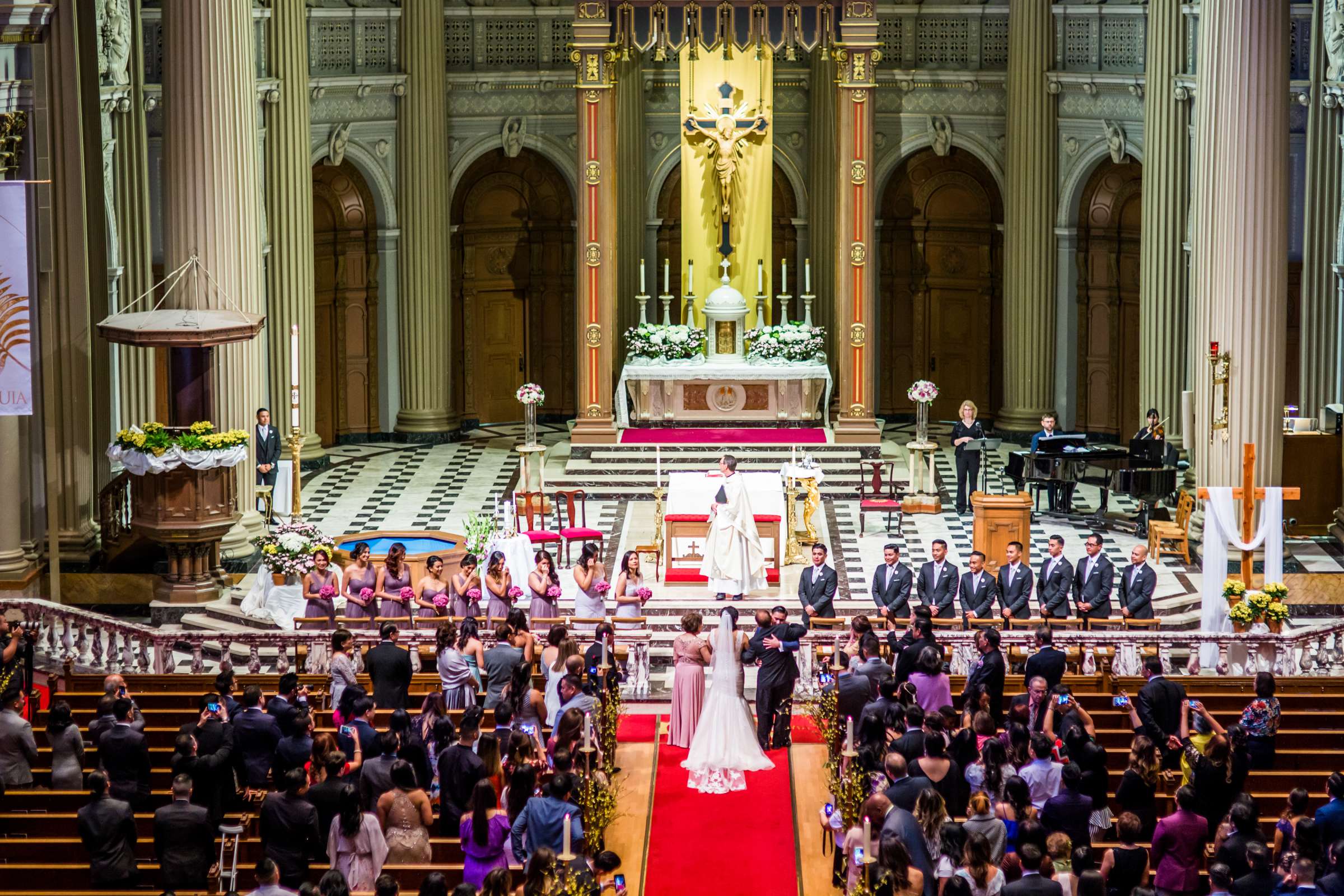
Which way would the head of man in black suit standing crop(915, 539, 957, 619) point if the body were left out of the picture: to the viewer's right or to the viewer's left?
to the viewer's left

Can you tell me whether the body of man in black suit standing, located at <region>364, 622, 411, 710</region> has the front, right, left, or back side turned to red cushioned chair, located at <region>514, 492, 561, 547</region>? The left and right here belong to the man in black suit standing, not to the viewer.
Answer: front

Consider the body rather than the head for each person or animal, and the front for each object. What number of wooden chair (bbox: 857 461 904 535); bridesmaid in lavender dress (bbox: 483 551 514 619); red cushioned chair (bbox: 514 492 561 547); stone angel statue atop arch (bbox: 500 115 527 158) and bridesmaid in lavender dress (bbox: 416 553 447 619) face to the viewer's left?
0

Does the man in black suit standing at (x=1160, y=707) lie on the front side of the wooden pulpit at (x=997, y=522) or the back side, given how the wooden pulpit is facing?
on the front side

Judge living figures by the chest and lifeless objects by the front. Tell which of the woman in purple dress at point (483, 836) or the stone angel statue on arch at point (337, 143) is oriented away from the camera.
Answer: the woman in purple dress

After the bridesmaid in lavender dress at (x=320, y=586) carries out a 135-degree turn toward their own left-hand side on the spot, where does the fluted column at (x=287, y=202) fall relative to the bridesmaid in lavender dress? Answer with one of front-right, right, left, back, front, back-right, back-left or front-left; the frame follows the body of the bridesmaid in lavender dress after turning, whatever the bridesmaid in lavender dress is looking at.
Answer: front

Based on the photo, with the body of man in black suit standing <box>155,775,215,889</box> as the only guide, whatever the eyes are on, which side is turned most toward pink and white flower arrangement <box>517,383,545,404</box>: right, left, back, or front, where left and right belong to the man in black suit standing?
front

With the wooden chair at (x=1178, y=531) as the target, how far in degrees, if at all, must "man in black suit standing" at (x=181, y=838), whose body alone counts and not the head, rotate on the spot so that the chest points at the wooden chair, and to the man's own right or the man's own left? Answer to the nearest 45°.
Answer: approximately 45° to the man's own right

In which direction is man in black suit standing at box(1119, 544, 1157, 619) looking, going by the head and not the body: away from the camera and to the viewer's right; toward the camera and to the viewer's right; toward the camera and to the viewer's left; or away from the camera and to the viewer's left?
toward the camera and to the viewer's left

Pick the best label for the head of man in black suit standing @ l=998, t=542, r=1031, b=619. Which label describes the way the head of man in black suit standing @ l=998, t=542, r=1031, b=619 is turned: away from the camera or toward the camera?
toward the camera

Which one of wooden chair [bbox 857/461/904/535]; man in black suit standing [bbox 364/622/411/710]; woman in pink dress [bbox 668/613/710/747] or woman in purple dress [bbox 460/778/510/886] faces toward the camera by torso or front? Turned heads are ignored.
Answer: the wooden chair

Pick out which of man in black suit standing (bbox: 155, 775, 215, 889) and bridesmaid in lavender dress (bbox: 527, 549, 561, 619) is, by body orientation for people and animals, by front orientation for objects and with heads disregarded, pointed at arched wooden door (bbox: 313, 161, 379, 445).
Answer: the man in black suit standing

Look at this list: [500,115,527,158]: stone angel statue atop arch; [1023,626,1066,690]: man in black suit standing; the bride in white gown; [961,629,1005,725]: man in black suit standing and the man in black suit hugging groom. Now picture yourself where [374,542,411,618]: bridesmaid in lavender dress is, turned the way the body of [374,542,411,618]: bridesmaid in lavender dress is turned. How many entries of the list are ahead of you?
4

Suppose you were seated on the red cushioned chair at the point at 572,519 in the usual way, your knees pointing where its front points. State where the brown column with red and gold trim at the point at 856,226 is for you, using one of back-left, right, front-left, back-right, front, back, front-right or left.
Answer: left

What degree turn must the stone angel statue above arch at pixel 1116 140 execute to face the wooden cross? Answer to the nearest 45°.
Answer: approximately 45° to its left

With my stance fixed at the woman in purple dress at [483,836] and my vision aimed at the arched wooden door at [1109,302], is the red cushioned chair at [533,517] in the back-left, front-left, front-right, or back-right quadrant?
front-left

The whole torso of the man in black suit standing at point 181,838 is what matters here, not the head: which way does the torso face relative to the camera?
away from the camera

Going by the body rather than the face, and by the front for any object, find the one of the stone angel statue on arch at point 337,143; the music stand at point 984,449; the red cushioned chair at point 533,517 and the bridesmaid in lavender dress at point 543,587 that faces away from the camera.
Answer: the music stand
